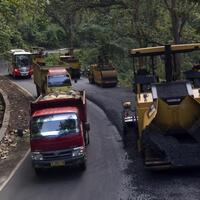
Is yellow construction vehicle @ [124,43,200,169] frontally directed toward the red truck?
no

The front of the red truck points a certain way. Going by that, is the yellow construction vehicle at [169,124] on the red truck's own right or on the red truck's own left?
on the red truck's own left

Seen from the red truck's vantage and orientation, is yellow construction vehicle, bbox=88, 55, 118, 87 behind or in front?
behind

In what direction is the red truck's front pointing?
toward the camera
